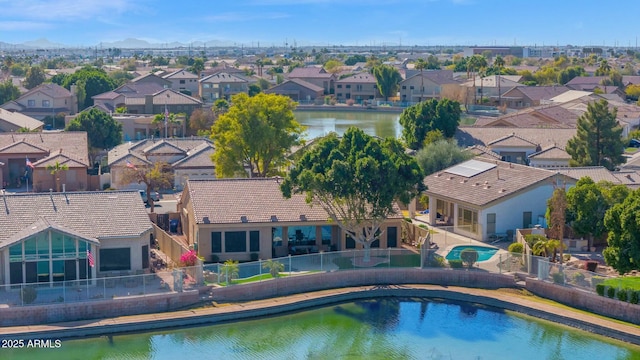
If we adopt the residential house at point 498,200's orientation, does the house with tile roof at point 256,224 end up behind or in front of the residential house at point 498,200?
behind

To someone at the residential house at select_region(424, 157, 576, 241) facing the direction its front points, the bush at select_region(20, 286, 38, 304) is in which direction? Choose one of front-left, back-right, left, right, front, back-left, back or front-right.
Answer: back

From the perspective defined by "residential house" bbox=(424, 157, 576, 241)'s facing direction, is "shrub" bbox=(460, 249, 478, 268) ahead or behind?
behind

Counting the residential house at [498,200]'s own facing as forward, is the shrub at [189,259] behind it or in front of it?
behind

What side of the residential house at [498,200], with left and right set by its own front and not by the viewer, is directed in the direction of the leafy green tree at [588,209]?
right

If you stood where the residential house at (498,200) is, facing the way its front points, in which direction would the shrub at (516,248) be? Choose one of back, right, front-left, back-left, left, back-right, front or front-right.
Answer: back-right

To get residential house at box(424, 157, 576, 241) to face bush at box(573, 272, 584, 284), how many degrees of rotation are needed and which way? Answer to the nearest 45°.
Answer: approximately 135° to its right
